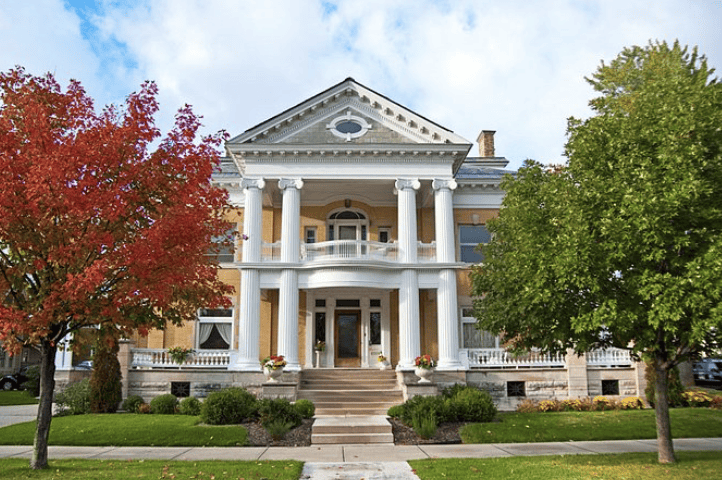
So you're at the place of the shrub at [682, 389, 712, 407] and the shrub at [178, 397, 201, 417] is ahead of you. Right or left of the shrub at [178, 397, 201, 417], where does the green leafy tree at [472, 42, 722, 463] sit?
left

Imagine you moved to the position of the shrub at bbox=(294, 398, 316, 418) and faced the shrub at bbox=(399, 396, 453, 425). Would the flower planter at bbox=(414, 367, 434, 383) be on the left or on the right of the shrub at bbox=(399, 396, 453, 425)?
left

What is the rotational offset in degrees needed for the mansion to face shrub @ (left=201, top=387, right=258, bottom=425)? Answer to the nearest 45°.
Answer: approximately 45° to its right

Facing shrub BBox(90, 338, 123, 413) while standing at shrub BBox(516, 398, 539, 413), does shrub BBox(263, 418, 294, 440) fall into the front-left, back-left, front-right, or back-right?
front-left

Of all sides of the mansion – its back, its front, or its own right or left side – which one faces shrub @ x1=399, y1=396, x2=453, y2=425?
front

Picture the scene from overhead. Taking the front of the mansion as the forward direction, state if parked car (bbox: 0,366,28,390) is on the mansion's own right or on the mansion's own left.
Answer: on the mansion's own right

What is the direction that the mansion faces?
toward the camera

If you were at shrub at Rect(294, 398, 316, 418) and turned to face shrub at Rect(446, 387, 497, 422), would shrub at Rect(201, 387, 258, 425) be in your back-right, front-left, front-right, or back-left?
back-right
